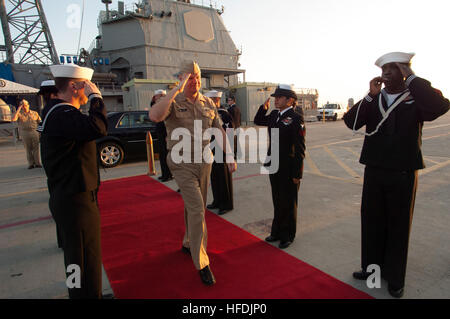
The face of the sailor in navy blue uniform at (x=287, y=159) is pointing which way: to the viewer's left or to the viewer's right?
to the viewer's left

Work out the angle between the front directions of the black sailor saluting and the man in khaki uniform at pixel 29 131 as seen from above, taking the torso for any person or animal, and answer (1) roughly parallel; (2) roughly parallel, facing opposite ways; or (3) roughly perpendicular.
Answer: roughly perpendicular

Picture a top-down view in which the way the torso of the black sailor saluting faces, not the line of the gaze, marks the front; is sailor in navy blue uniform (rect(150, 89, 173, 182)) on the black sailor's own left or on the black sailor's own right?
on the black sailor's own right

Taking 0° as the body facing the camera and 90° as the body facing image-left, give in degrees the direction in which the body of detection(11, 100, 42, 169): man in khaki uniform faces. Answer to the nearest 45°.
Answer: approximately 0°
